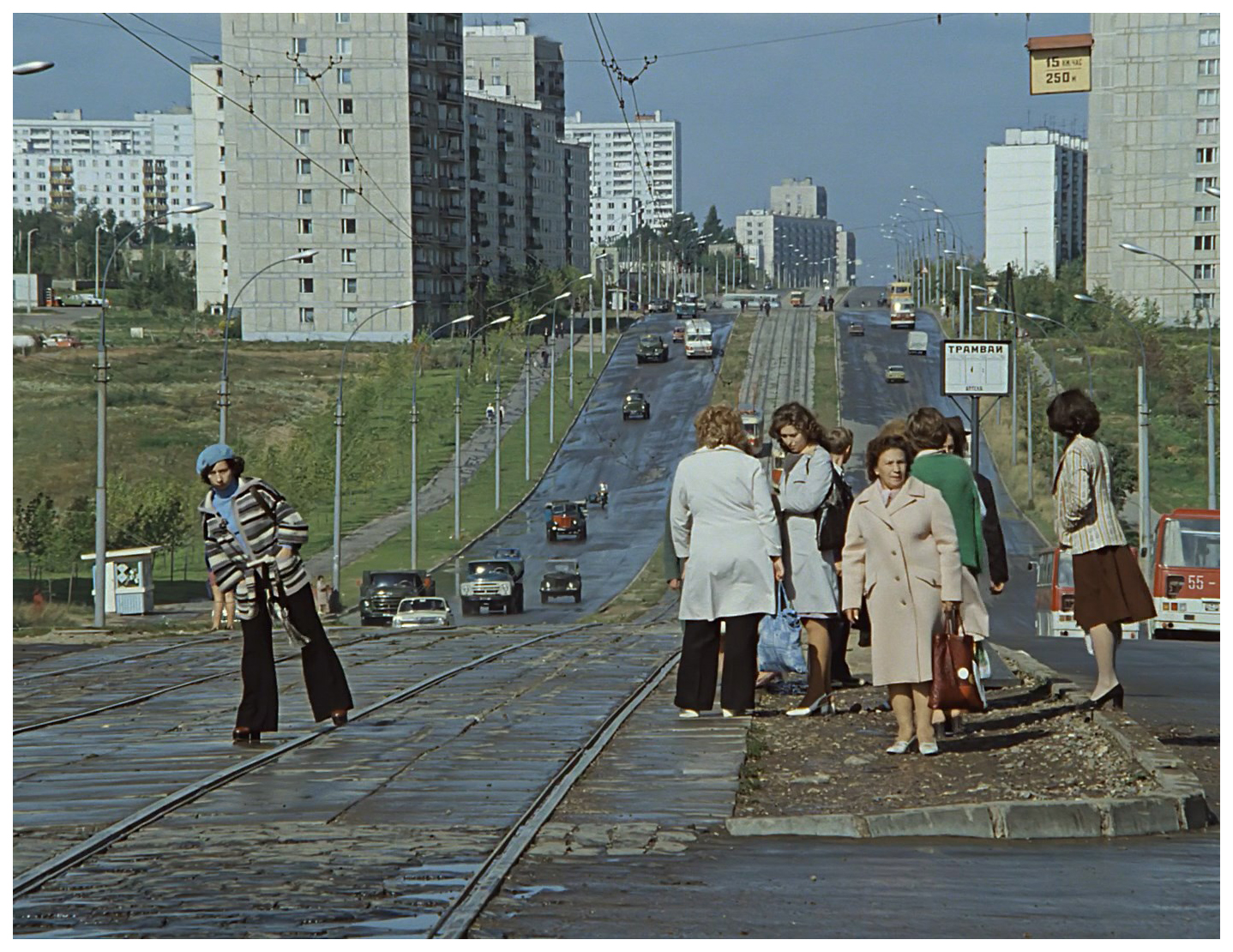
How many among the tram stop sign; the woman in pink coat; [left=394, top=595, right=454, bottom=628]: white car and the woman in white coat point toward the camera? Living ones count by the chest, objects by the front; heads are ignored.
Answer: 3

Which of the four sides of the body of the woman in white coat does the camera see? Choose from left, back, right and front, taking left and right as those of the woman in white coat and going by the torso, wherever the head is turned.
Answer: back
